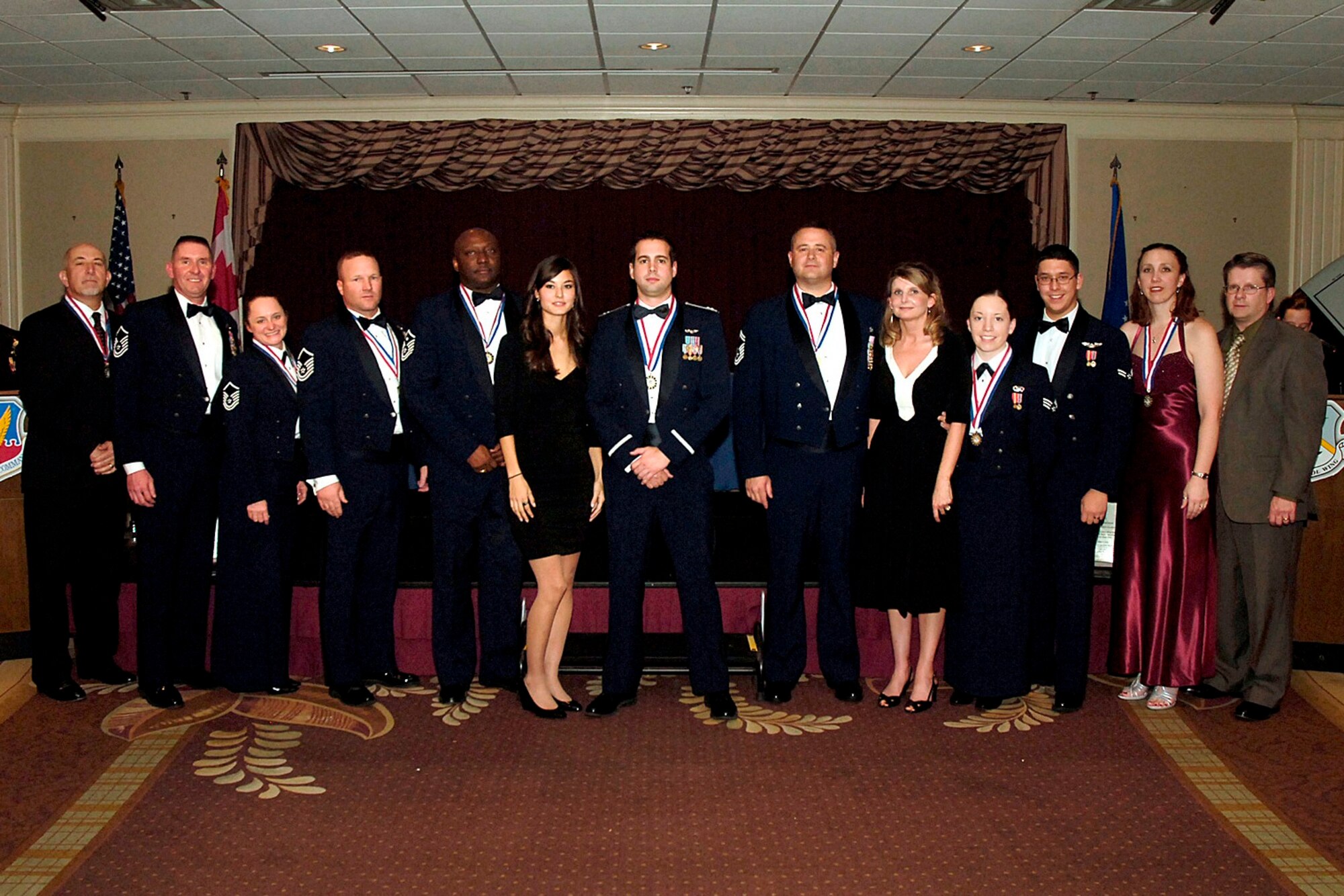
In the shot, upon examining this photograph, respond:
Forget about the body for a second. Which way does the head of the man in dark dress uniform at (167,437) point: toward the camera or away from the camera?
toward the camera

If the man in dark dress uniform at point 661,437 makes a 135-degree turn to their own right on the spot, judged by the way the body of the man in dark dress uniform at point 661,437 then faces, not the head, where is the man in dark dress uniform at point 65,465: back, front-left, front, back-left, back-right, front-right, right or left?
front-left

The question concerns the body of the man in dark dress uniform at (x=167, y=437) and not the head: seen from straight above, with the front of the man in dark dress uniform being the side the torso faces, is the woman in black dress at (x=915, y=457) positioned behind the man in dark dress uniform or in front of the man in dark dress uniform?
in front

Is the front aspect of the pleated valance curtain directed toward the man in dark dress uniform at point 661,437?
yes

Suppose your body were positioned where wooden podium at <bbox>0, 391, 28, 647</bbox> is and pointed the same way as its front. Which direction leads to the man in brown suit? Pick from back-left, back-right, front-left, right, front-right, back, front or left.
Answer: front-left

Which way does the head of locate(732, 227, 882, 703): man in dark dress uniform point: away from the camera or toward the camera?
toward the camera

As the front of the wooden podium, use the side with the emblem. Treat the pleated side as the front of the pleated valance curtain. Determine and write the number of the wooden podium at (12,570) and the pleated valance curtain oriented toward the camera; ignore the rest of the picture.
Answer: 2

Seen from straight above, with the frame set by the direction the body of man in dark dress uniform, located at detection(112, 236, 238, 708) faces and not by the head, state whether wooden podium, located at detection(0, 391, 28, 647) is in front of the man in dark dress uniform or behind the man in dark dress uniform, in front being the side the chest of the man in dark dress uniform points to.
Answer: behind

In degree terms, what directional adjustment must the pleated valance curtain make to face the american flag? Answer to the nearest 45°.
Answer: approximately 90° to its right

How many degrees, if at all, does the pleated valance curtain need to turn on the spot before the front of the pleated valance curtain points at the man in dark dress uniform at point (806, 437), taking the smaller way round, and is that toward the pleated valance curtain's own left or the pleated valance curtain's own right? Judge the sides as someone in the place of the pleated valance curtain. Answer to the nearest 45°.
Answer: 0° — it already faces them

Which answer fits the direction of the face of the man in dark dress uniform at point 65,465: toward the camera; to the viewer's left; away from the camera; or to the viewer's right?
toward the camera

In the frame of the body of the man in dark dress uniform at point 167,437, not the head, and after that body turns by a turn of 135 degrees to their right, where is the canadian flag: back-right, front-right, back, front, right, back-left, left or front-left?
right

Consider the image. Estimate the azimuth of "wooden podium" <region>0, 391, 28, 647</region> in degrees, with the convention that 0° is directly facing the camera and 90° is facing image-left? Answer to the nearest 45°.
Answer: approximately 0°

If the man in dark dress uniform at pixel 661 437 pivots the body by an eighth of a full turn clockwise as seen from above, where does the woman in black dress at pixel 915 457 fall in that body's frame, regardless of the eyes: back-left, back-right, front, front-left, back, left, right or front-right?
back-left

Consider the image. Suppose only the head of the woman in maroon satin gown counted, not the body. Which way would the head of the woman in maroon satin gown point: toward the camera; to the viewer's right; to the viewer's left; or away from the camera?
toward the camera

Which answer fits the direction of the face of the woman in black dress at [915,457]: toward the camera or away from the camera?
toward the camera
